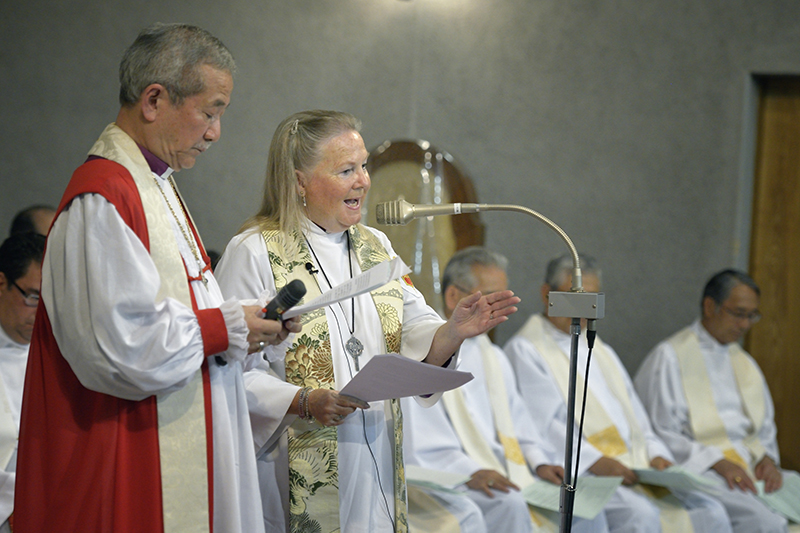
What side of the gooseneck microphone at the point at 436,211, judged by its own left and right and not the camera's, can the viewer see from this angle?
left

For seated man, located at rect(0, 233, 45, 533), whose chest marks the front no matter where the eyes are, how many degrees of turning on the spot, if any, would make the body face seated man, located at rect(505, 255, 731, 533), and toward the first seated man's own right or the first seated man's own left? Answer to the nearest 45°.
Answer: approximately 45° to the first seated man's own left

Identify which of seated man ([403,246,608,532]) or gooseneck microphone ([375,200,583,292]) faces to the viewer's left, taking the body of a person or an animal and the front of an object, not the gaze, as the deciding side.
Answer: the gooseneck microphone

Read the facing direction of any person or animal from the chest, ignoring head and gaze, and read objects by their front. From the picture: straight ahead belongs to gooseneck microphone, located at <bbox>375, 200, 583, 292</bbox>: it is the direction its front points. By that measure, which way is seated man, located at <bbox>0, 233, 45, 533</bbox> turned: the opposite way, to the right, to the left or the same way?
the opposite way

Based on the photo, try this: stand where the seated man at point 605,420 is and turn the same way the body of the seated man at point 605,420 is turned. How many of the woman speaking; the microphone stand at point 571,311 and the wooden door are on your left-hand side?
1

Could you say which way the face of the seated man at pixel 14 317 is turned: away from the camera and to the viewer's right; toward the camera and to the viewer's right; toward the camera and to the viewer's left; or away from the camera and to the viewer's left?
toward the camera and to the viewer's right

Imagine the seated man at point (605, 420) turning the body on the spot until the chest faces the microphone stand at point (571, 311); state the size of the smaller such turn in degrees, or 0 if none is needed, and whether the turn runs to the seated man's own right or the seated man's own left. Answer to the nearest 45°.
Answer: approximately 45° to the seated man's own right

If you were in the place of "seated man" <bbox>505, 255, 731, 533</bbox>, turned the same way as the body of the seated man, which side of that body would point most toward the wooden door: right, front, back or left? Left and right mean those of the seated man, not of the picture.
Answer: left

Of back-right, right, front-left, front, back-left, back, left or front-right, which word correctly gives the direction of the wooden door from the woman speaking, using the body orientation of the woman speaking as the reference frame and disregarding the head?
left

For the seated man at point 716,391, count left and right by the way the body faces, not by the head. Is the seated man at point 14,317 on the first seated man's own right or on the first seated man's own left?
on the first seated man's own right

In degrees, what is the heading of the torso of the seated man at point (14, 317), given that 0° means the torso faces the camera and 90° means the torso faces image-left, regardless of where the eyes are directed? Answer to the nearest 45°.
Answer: approximately 315°

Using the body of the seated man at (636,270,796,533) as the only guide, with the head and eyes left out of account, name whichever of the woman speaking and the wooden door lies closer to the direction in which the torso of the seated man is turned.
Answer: the woman speaking

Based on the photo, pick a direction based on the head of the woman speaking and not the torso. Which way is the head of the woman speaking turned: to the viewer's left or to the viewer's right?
to the viewer's right
